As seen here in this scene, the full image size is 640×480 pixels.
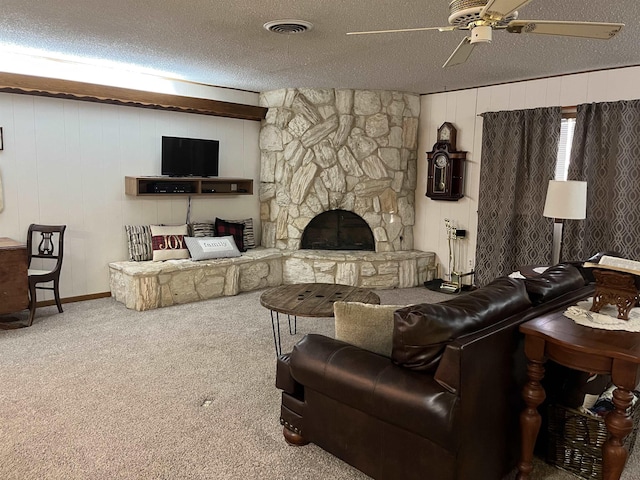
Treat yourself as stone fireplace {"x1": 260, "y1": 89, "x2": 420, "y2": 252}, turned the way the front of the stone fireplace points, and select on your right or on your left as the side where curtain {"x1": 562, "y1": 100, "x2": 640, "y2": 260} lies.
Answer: on your left

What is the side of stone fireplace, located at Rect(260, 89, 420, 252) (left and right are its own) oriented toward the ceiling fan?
front

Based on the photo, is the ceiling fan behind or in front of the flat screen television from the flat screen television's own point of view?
in front

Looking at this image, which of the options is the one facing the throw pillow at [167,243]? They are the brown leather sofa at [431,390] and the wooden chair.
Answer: the brown leather sofa

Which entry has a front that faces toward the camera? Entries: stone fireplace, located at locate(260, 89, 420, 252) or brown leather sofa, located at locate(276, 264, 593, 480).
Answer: the stone fireplace

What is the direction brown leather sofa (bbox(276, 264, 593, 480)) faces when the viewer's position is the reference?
facing away from the viewer and to the left of the viewer

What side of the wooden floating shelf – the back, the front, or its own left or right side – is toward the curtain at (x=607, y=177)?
front

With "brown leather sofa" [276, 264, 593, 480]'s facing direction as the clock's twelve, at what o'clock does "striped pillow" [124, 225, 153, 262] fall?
The striped pillow is roughly at 12 o'clock from the brown leather sofa.

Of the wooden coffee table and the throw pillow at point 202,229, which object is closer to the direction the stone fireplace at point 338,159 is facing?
the wooden coffee table

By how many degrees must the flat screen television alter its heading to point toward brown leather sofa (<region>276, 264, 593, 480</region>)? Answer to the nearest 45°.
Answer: approximately 45° to its right

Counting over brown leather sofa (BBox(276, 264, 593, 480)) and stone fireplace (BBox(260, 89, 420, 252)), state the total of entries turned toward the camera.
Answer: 1

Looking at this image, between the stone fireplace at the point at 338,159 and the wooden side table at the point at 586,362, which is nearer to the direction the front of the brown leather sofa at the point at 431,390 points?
the stone fireplace

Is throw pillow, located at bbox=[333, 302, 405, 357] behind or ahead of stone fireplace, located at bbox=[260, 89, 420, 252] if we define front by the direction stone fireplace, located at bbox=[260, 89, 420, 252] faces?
ahead

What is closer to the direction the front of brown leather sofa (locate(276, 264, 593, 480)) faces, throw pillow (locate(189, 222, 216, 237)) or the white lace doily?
the throw pillow

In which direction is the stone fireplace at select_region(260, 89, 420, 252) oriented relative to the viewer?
toward the camera

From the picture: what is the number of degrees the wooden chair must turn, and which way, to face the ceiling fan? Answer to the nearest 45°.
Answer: approximately 90° to its left

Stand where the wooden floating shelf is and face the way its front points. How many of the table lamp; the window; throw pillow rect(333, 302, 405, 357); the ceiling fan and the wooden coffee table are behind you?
0

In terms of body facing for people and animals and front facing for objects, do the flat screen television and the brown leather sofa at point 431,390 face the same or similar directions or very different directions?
very different directions

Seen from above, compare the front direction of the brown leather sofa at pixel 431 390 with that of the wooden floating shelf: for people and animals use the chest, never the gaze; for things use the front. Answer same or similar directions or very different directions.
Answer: very different directions
